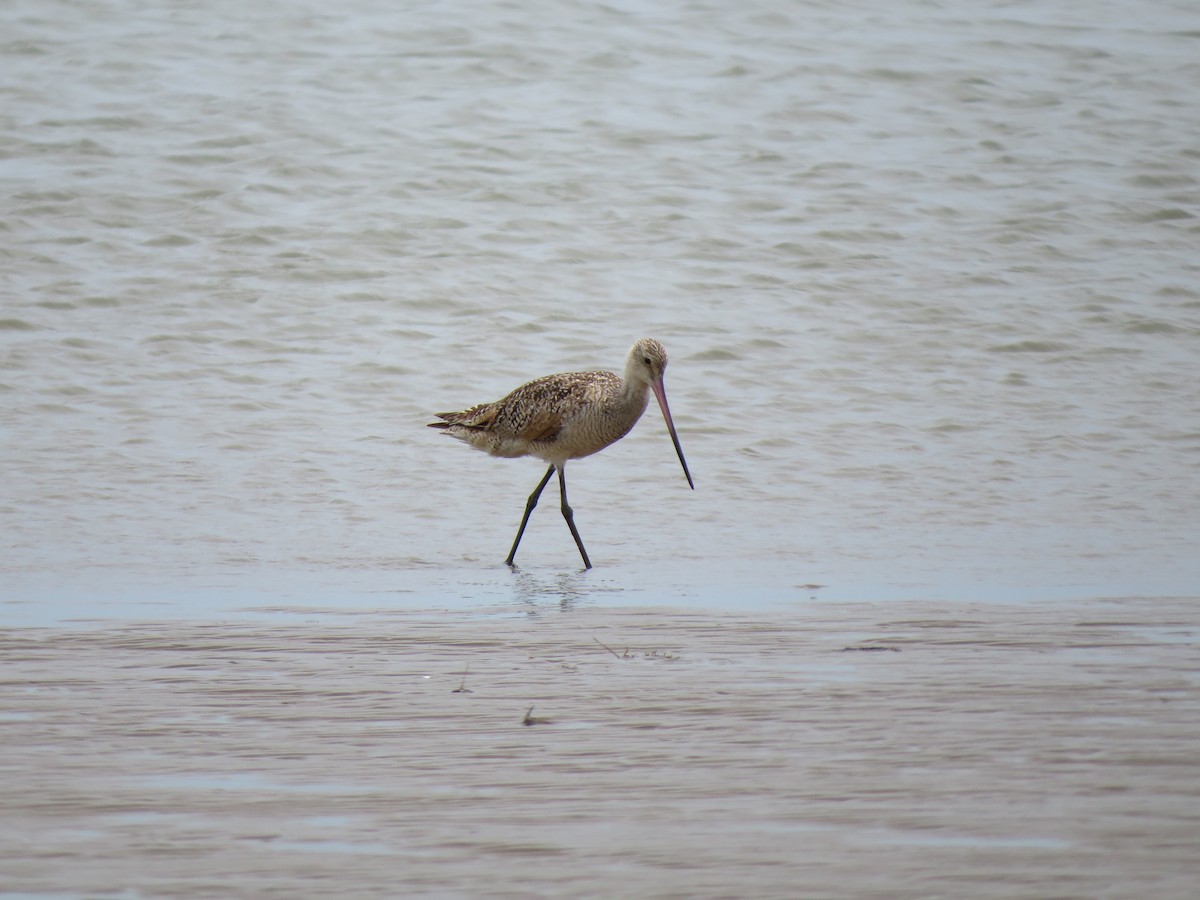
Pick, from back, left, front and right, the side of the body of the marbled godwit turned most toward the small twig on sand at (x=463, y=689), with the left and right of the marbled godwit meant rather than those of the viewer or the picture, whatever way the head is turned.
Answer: right

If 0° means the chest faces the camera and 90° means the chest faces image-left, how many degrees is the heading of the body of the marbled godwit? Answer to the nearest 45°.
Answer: approximately 270°

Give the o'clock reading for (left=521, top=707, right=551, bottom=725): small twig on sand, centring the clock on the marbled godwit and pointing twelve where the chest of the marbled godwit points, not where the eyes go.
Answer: The small twig on sand is roughly at 3 o'clock from the marbled godwit.

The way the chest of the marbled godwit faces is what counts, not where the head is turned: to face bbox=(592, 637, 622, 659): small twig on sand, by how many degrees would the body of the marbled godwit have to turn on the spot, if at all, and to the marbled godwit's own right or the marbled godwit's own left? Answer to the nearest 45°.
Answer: approximately 90° to the marbled godwit's own right
